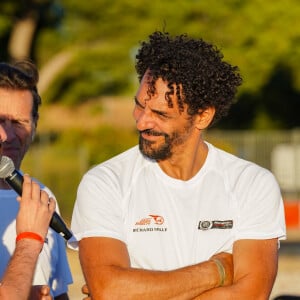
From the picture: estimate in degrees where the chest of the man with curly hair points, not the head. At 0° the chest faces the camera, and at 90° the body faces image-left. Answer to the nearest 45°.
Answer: approximately 0°

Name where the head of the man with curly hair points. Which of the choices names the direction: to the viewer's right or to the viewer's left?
to the viewer's left
